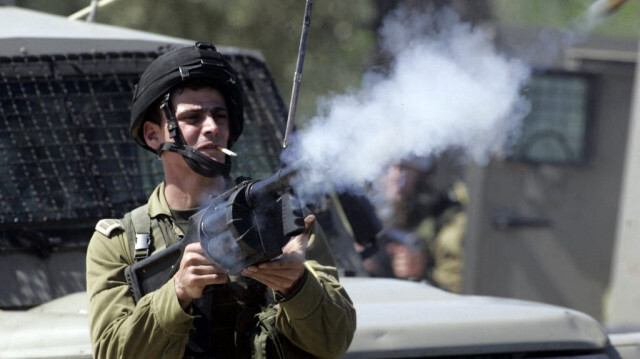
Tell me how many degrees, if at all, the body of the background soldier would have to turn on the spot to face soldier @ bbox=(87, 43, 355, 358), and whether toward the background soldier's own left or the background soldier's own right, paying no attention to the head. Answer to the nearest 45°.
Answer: approximately 45° to the background soldier's own left

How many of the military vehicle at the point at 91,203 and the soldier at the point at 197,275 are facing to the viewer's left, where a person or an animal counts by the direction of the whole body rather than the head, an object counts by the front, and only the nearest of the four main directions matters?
0

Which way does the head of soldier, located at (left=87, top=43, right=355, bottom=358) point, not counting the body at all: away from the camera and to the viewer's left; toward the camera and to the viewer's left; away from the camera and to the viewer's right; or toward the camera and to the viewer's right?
toward the camera and to the viewer's right

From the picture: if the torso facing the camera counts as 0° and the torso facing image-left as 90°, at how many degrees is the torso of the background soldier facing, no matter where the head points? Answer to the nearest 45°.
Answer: approximately 45°

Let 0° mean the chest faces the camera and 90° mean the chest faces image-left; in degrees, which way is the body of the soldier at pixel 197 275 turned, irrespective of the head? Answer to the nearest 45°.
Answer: approximately 315°

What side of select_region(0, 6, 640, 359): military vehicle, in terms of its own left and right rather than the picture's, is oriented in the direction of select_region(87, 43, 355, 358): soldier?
front

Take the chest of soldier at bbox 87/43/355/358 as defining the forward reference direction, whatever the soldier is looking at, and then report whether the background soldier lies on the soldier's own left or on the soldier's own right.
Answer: on the soldier's own left

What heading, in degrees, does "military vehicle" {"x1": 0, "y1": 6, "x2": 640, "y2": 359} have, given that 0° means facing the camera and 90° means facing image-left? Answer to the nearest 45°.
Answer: approximately 315°

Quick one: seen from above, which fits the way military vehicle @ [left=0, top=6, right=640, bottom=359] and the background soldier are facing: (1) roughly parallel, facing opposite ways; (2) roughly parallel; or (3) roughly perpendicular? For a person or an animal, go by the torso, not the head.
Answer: roughly perpendicular
